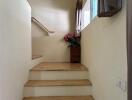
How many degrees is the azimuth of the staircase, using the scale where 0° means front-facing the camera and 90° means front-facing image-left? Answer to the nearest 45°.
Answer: approximately 0°

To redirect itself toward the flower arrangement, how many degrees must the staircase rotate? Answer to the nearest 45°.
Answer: approximately 180°
